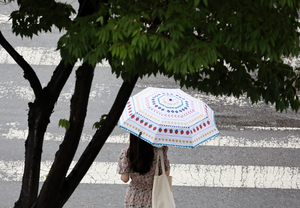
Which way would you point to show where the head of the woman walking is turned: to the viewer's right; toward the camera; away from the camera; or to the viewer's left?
away from the camera

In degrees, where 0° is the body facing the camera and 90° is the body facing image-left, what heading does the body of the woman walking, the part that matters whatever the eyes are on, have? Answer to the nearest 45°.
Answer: approximately 180°

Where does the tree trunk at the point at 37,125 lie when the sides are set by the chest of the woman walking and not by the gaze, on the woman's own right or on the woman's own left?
on the woman's own left
